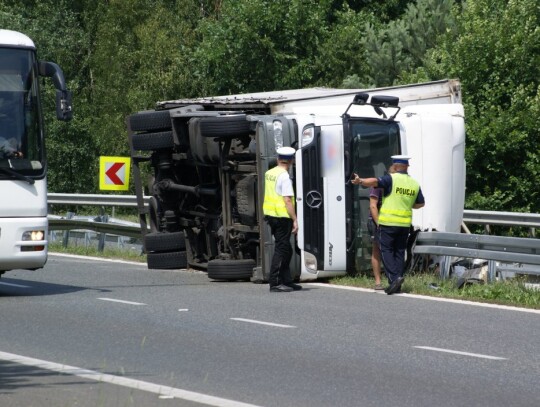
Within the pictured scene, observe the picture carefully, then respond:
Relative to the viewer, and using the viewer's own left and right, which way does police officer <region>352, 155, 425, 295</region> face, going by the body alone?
facing away from the viewer and to the left of the viewer

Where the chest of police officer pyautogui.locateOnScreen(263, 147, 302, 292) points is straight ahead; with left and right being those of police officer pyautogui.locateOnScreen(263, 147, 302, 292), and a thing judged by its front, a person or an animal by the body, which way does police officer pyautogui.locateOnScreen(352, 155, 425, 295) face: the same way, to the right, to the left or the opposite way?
to the left

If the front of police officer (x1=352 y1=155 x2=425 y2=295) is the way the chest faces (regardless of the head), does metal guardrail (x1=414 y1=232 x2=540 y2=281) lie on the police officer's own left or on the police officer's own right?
on the police officer's own right

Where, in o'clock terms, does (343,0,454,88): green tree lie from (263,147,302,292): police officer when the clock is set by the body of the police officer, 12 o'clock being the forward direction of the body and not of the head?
The green tree is roughly at 11 o'clock from the police officer.

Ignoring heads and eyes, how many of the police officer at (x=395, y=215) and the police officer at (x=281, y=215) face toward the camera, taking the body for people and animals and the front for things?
0

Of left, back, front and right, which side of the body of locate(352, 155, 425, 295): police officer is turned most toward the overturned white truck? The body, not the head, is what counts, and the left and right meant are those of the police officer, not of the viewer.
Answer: front

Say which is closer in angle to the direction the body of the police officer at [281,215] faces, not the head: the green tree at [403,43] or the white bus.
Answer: the green tree

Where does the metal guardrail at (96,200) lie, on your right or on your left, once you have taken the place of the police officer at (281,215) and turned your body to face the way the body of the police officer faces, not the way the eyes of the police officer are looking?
on your left

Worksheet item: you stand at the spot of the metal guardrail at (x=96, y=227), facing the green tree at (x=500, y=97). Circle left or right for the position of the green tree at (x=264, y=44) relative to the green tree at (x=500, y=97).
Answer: left

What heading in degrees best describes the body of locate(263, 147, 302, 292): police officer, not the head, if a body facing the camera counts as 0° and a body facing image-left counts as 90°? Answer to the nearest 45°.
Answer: approximately 225°

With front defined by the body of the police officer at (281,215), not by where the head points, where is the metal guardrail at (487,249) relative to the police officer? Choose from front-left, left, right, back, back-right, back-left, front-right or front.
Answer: front-right
